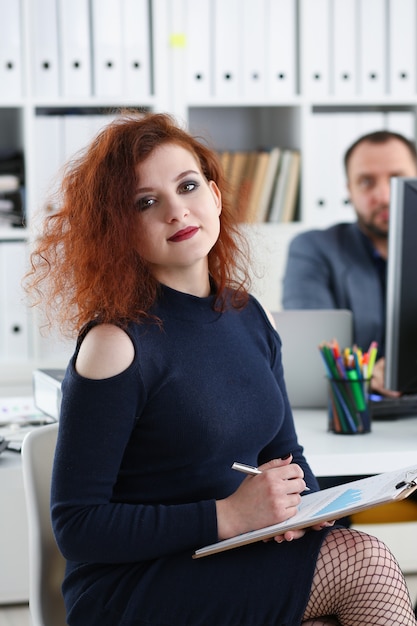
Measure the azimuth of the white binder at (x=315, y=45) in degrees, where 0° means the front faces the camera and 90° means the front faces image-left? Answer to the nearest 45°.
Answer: approximately 0°

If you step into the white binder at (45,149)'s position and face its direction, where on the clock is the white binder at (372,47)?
the white binder at (372,47) is roughly at 9 o'clock from the white binder at (45,149).

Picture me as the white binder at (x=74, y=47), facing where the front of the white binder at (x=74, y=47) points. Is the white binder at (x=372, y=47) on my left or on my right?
on my left

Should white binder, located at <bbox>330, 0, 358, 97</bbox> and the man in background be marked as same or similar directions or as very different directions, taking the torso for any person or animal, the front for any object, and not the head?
same or similar directions

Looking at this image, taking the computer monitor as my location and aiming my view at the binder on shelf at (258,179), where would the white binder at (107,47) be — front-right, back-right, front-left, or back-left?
front-left

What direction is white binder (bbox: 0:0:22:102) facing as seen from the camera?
toward the camera

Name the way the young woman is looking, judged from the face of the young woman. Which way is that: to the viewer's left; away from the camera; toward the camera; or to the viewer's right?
toward the camera

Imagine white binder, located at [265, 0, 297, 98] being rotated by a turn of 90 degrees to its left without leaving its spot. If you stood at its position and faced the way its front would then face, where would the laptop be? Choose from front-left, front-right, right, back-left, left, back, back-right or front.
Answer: right

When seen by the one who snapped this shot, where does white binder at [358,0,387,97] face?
facing the viewer

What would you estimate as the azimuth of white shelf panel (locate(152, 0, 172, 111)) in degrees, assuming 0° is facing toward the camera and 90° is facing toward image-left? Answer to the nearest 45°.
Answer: approximately 0°

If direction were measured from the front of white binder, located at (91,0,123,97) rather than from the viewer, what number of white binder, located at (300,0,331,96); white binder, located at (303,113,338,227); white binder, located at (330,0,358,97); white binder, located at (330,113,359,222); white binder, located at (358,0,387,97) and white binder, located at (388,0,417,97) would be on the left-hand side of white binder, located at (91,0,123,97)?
6

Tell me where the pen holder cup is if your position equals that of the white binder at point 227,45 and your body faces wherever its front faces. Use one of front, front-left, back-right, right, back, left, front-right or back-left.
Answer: front

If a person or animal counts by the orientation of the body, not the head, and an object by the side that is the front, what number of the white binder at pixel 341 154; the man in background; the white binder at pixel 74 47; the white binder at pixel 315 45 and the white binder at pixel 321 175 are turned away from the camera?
0

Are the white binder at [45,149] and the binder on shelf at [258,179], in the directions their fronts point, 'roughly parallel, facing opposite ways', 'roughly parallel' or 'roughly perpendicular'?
roughly parallel

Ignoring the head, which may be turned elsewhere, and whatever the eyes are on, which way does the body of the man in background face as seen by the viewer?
toward the camera
